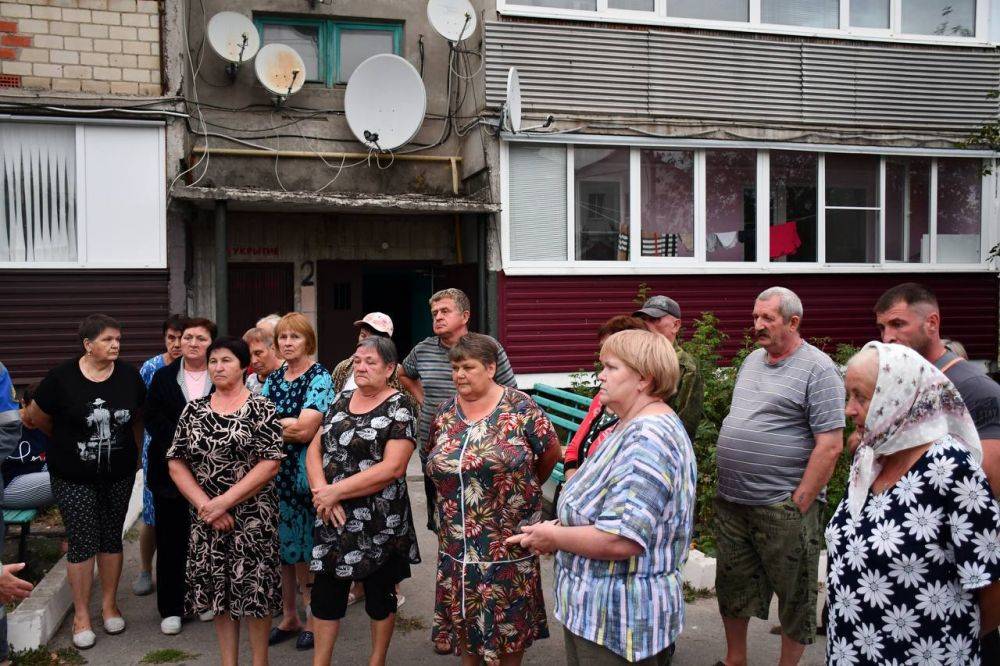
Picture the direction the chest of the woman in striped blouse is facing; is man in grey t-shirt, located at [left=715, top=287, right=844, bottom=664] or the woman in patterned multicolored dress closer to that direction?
the woman in patterned multicolored dress

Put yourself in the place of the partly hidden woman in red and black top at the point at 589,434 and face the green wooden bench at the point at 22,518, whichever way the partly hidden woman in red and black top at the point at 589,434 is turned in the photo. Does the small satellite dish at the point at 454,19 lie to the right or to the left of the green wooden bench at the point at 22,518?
right

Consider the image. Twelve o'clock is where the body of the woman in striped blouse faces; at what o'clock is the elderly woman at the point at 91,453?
The elderly woman is roughly at 1 o'clock from the woman in striped blouse.

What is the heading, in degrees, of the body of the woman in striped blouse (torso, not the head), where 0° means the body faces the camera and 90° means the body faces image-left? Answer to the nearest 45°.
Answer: approximately 90°

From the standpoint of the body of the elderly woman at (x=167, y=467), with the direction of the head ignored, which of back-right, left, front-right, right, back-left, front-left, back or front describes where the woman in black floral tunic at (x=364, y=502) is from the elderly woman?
front-left

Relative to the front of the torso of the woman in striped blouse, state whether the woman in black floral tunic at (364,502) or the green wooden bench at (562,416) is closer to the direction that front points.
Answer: the woman in black floral tunic

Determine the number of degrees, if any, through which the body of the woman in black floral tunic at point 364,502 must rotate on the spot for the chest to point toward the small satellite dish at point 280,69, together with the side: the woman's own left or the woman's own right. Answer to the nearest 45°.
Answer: approximately 135° to the woman's own right

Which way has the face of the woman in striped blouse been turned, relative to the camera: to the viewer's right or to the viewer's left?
to the viewer's left

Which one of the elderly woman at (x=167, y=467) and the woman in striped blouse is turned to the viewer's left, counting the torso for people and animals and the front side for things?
the woman in striped blouse

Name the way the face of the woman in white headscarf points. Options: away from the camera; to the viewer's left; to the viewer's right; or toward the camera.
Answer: to the viewer's left

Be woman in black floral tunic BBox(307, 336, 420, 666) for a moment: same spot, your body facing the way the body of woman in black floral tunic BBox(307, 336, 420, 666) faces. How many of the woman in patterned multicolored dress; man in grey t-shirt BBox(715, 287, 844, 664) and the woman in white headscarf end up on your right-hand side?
0

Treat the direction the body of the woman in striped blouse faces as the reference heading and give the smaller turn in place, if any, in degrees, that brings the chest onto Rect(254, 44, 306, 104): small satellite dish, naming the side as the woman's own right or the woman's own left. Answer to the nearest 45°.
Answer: approximately 45° to the woman's own right

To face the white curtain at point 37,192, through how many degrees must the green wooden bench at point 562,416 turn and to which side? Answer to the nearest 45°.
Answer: approximately 45° to its right

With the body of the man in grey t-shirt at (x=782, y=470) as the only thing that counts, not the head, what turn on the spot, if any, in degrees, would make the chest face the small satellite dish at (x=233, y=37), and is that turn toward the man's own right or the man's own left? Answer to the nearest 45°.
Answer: approximately 90° to the man's own right

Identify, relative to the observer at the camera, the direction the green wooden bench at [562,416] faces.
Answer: facing the viewer and to the left of the viewer

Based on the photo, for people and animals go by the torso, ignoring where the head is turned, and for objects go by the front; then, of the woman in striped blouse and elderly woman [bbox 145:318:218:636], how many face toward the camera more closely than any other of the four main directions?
1

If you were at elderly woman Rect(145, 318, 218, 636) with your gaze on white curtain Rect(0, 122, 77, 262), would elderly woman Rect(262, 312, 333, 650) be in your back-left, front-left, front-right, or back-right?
back-right
